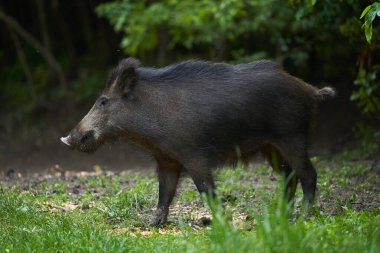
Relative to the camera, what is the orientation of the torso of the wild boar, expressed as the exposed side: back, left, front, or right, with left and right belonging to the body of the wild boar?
left

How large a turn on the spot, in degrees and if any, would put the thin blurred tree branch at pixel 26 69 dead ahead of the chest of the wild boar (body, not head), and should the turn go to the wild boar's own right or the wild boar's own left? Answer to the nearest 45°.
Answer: approximately 45° to the wild boar's own right
